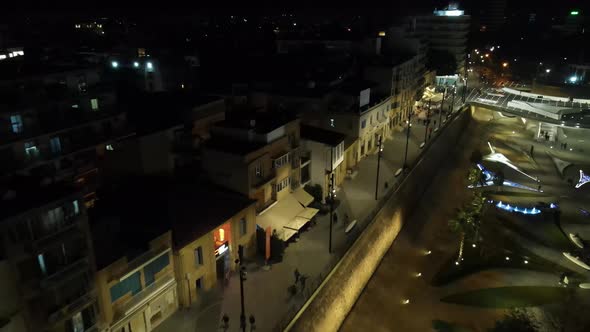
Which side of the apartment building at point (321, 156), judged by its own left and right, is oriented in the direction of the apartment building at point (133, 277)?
right

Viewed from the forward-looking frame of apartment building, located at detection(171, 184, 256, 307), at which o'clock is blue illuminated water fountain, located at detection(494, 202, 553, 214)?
The blue illuminated water fountain is roughly at 10 o'clock from the apartment building.

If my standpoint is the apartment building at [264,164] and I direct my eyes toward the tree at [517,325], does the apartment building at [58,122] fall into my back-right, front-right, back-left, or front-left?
back-right

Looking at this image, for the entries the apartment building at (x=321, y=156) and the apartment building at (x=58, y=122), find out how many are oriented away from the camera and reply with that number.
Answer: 0

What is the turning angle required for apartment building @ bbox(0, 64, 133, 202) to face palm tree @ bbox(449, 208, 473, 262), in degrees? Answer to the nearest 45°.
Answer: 0° — it already faces it

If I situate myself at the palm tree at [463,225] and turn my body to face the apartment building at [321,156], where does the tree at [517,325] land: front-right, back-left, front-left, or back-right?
back-left

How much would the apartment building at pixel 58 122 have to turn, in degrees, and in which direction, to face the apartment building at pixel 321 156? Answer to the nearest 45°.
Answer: approximately 45° to its left

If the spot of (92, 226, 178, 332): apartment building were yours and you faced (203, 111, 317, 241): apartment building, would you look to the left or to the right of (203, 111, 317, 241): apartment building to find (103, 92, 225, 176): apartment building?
left

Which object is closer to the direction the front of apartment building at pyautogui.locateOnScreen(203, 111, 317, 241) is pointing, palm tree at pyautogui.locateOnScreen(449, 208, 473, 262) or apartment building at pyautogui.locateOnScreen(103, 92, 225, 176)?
the palm tree

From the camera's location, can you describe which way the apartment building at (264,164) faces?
facing the viewer and to the right of the viewer

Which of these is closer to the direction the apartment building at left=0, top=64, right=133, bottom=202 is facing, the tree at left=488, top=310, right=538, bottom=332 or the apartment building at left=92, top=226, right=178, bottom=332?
the tree

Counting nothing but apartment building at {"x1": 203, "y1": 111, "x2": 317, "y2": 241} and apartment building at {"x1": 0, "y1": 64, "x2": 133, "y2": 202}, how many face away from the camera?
0
